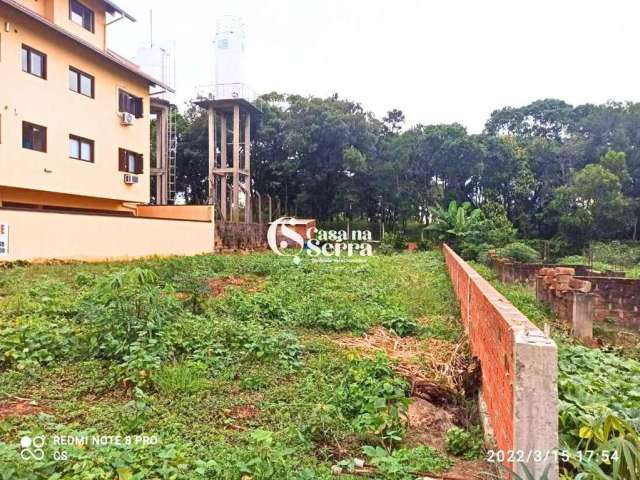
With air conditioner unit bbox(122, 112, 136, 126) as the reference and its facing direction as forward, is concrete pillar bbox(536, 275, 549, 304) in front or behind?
in front

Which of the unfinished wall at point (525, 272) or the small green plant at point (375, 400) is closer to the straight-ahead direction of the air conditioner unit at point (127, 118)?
the unfinished wall

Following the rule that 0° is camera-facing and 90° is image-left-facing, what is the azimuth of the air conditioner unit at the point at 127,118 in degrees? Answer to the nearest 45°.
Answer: approximately 315°

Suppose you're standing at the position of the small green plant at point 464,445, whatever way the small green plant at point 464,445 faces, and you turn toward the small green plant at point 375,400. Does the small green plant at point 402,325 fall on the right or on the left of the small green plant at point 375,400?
right

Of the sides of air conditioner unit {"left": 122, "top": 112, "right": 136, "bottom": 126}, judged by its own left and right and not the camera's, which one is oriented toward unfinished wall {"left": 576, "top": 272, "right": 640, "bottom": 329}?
front

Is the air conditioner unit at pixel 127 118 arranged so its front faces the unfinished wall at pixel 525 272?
yes

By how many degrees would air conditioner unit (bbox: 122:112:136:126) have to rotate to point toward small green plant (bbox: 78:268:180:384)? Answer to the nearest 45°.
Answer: approximately 45° to its right

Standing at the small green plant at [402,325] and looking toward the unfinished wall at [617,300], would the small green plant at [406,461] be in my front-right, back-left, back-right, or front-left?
back-right

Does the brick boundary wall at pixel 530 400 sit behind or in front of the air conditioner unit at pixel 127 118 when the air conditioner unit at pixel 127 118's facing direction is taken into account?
in front

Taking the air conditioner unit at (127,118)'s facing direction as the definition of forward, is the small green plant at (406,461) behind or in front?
in front
